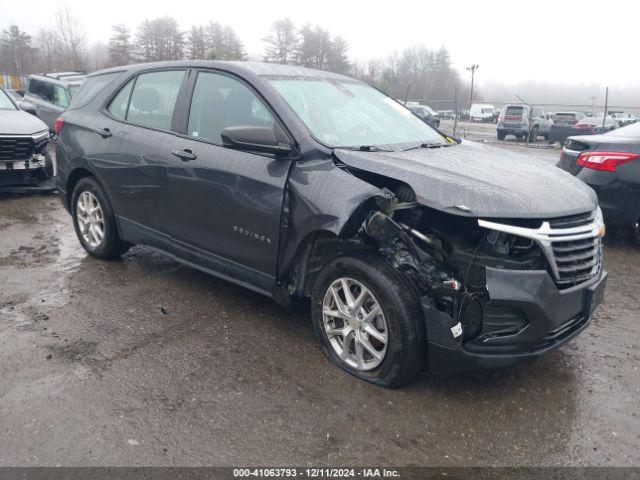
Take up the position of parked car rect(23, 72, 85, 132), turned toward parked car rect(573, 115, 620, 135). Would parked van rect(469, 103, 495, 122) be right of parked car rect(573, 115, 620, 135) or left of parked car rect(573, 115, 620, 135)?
left

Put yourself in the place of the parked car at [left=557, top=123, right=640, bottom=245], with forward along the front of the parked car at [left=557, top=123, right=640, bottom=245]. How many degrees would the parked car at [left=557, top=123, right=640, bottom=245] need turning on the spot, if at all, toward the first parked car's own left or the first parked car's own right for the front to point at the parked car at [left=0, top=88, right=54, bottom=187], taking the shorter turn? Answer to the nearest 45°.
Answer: approximately 135° to the first parked car's own left

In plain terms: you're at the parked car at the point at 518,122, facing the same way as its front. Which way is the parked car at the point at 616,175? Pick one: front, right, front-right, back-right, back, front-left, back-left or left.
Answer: back-right

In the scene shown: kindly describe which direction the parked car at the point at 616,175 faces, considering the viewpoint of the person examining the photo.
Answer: facing away from the viewer and to the right of the viewer

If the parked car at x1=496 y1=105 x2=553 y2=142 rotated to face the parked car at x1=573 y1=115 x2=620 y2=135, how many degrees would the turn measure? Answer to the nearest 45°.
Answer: approximately 90° to its right

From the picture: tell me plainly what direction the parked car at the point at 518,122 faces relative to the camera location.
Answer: facing away from the viewer and to the right of the viewer

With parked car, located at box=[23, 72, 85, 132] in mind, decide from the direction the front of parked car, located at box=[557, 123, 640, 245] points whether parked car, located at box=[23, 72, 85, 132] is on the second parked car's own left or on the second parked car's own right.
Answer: on the second parked car's own left
